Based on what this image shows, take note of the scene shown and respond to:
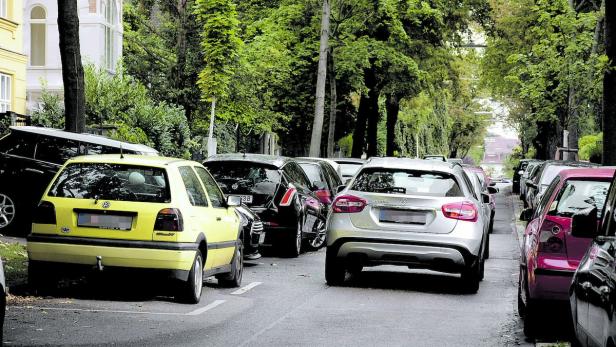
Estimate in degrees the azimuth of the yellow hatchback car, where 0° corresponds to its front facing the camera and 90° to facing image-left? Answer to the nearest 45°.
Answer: approximately 225°

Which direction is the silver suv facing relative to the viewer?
away from the camera

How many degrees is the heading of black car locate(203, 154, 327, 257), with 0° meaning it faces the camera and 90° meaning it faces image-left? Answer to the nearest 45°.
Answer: approximately 225°

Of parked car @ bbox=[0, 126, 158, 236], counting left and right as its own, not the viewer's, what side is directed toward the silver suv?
right

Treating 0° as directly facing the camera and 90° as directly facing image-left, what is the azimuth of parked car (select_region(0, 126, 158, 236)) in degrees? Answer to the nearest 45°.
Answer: approximately 225°

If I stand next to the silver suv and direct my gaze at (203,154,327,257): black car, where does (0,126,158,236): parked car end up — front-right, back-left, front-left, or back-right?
front-left

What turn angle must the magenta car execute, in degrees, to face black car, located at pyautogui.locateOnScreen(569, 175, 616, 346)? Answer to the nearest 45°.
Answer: approximately 180°

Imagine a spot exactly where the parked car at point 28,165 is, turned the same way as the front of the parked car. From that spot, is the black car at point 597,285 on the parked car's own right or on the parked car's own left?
on the parked car's own right

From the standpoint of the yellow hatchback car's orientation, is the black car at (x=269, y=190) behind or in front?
in front

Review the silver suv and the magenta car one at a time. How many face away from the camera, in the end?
2

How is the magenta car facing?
away from the camera

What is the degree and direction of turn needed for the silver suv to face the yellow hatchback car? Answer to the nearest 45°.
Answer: approximately 135° to its left

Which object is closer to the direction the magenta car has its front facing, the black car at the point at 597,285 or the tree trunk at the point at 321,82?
the tree trunk
